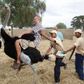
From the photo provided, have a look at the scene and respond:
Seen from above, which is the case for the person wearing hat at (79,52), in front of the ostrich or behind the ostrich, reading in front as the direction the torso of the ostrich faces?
behind

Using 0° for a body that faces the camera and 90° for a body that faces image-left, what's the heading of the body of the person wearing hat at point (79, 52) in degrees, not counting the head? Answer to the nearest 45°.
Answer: approximately 90°

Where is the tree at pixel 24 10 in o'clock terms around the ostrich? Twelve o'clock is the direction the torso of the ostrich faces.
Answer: The tree is roughly at 3 o'clock from the ostrich.

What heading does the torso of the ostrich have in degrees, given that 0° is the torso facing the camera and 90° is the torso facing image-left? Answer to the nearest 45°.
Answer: approximately 90°
